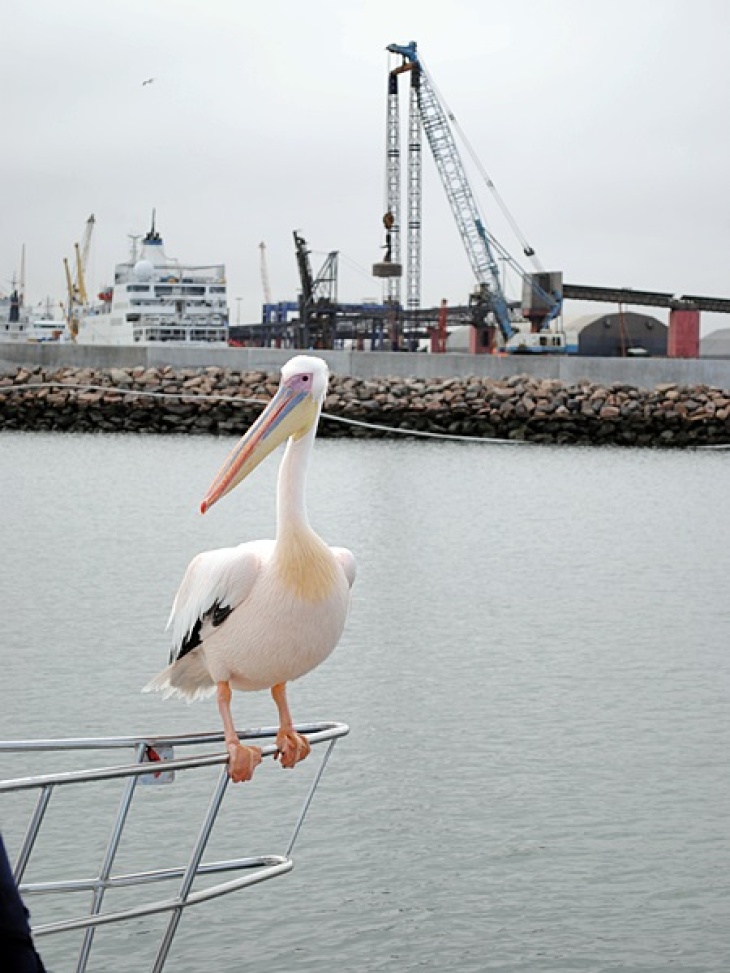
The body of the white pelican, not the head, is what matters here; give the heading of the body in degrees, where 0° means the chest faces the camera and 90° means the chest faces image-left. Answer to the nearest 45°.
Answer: approximately 315°

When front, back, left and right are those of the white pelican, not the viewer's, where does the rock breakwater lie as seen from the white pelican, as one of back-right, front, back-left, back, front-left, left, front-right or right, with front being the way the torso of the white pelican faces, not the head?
back-left
